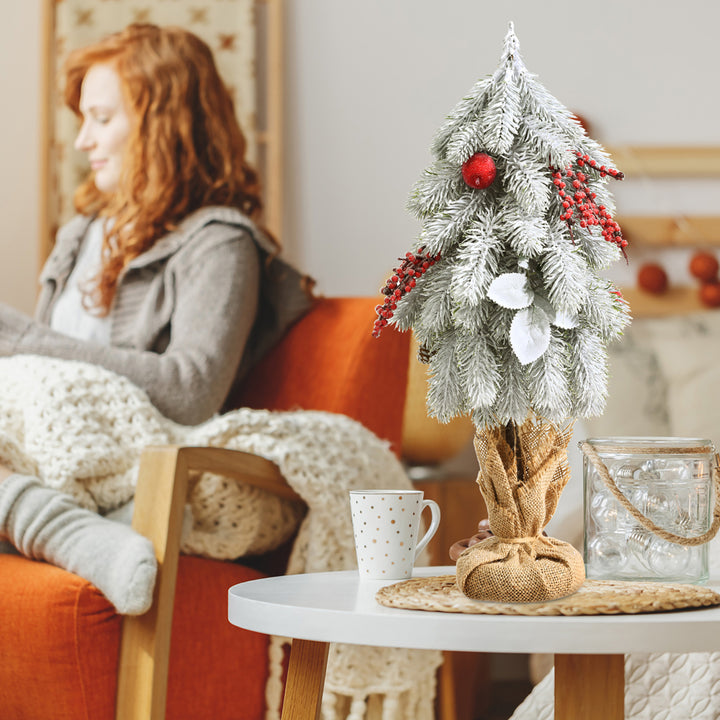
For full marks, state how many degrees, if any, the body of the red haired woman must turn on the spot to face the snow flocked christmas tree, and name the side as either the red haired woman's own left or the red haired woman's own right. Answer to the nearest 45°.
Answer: approximately 135° to the red haired woman's own left

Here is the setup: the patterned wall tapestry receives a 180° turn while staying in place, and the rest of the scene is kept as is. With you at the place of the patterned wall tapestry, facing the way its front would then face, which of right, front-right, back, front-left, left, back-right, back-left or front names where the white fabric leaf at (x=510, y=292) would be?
back

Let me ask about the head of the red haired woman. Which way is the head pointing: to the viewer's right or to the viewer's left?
to the viewer's left

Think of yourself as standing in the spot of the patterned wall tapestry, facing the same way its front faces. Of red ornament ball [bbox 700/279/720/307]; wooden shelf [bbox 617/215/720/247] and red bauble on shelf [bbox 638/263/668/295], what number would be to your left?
3

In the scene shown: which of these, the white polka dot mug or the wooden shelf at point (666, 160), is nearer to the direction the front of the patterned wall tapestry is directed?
the white polka dot mug

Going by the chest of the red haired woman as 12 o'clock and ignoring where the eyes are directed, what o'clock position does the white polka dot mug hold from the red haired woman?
The white polka dot mug is roughly at 8 o'clock from the red haired woman.

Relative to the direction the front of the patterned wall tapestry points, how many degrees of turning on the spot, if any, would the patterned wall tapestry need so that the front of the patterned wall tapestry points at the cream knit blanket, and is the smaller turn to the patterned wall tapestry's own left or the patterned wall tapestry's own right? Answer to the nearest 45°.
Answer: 0° — it already faces it

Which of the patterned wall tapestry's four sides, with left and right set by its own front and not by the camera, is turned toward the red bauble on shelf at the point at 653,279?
left

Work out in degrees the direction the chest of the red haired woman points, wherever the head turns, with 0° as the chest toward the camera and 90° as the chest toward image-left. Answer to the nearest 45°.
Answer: approximately 45°

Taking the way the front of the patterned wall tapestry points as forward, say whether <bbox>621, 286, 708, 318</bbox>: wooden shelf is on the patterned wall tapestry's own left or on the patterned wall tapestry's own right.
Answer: on the patterned wall tapestry's own left

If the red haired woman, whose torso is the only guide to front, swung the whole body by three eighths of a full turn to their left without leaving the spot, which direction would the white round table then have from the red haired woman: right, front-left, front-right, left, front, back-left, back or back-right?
front

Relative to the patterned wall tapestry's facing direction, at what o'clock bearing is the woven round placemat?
The woven round placemat is roughly at 12 o'clock from the patterned wall tapestry.

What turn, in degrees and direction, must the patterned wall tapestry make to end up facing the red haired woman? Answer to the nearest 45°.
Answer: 0° — it already faces them
